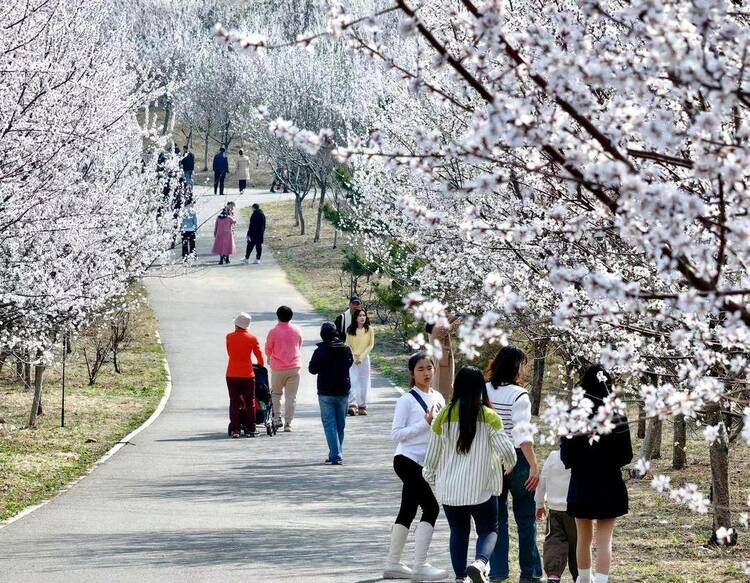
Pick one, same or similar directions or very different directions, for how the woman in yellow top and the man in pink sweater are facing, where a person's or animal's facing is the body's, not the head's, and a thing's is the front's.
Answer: very different directions

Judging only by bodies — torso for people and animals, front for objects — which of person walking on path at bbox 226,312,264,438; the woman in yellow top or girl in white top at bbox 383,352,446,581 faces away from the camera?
the person walking on path

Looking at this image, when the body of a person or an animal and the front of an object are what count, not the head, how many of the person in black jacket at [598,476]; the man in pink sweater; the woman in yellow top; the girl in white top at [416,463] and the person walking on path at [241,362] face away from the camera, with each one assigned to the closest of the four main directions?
3

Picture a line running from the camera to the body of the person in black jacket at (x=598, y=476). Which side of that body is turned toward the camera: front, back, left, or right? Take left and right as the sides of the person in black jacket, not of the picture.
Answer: back

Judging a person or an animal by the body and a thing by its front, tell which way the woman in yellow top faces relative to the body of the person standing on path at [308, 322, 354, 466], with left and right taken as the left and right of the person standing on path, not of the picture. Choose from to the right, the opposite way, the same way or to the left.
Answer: the opposite way

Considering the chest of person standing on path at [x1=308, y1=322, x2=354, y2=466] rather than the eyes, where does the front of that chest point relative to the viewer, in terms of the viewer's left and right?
facing away from the viewer

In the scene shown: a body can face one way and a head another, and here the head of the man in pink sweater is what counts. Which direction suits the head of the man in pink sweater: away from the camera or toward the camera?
away from the camera

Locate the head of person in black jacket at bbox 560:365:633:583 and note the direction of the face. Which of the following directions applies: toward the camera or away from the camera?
away from the camera

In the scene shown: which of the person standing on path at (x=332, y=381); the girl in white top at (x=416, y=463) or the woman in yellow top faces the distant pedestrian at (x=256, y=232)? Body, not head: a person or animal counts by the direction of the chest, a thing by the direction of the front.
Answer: the person standing on path

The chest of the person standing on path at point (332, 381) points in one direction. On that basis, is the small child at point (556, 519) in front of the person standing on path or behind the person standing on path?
behind

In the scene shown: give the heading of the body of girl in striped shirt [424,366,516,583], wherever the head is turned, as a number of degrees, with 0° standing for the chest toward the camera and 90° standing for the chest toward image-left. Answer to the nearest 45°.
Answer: approximately 180°

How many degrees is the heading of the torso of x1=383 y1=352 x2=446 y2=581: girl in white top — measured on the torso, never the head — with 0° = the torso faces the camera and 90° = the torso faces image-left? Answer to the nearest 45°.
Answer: approximately 315°

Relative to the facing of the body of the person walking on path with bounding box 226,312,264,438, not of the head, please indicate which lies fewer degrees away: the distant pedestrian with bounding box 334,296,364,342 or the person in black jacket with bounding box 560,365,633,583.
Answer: the distant pedestrian

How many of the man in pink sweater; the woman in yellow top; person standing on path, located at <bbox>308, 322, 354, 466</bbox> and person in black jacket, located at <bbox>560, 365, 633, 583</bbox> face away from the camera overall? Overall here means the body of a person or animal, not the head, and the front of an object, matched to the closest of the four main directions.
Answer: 3

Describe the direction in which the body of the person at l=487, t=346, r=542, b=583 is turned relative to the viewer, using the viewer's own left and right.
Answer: facing away from the viewer and to the right of the viewer
